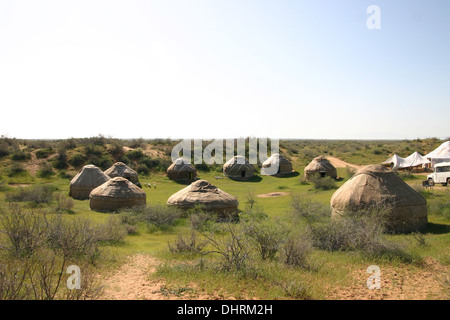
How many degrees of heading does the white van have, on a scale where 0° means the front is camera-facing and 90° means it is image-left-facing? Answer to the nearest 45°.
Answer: approximately 90°

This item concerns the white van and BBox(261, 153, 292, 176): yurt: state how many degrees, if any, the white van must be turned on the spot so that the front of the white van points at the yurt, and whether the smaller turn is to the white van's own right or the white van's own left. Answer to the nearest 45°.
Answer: approximately 45° to the white van's own right

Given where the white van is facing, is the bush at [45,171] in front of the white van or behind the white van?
in front

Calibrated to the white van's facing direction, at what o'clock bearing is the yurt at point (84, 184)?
The yurt is roughly at 11 o'clock from the white van.

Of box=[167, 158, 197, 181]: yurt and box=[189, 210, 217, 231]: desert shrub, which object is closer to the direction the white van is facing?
the yurt

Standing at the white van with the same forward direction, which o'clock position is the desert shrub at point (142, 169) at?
The desert shrub is roughly at 12 o'clock from the white van.

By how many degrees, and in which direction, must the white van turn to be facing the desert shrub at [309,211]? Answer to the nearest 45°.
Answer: approximately 90° to its left

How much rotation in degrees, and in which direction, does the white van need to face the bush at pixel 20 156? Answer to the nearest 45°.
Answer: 0° — it already faces it

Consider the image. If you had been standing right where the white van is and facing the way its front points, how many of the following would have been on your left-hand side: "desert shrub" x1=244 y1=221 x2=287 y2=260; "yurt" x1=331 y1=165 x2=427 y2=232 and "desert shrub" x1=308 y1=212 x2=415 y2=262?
3

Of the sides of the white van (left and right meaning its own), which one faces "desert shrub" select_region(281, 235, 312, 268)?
left

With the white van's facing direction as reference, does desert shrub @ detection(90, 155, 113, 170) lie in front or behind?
in front
